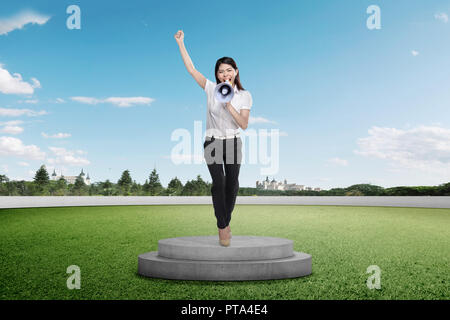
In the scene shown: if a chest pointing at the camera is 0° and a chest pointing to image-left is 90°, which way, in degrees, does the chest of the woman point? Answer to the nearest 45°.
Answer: approximately 0°
